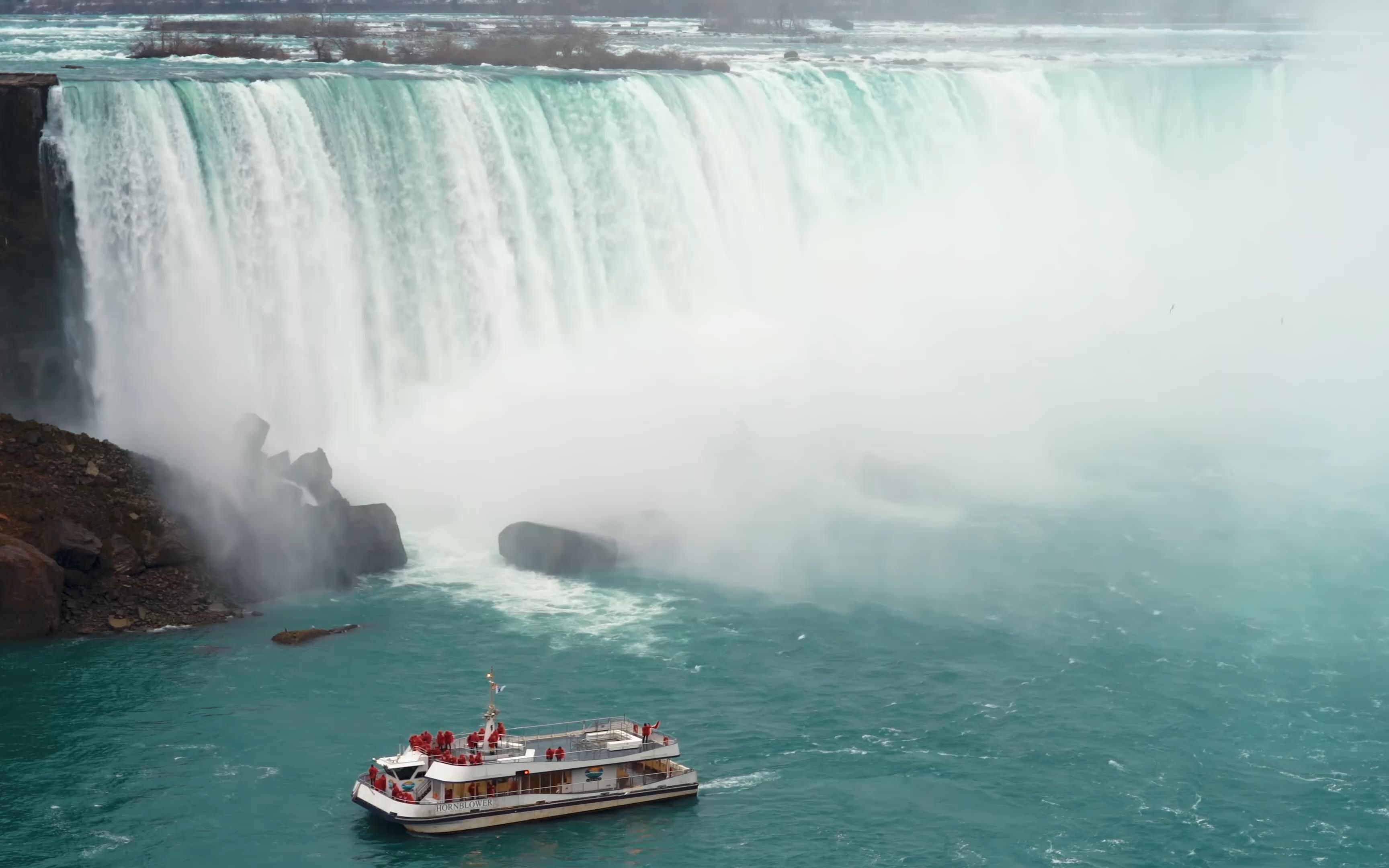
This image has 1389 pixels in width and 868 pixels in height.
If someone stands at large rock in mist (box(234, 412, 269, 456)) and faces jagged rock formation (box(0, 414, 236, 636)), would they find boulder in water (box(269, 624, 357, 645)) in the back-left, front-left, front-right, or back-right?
front-left

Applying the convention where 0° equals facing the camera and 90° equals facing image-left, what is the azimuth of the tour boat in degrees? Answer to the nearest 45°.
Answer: approximately 45°

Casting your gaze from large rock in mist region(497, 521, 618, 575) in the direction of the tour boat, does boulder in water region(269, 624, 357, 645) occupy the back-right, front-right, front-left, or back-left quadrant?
front-right

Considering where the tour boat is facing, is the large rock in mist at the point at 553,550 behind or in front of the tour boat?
behind

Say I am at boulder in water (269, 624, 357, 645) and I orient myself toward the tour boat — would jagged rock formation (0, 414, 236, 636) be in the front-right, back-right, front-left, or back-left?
back-right

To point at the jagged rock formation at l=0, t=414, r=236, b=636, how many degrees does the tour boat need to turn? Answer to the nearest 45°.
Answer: approximately 90° to its right

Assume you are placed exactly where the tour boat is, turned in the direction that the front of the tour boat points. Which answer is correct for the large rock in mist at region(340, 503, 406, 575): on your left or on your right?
on your right

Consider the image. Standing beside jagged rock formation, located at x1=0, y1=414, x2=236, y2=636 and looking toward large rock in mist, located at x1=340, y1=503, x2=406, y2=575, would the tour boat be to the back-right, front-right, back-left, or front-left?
front-right
